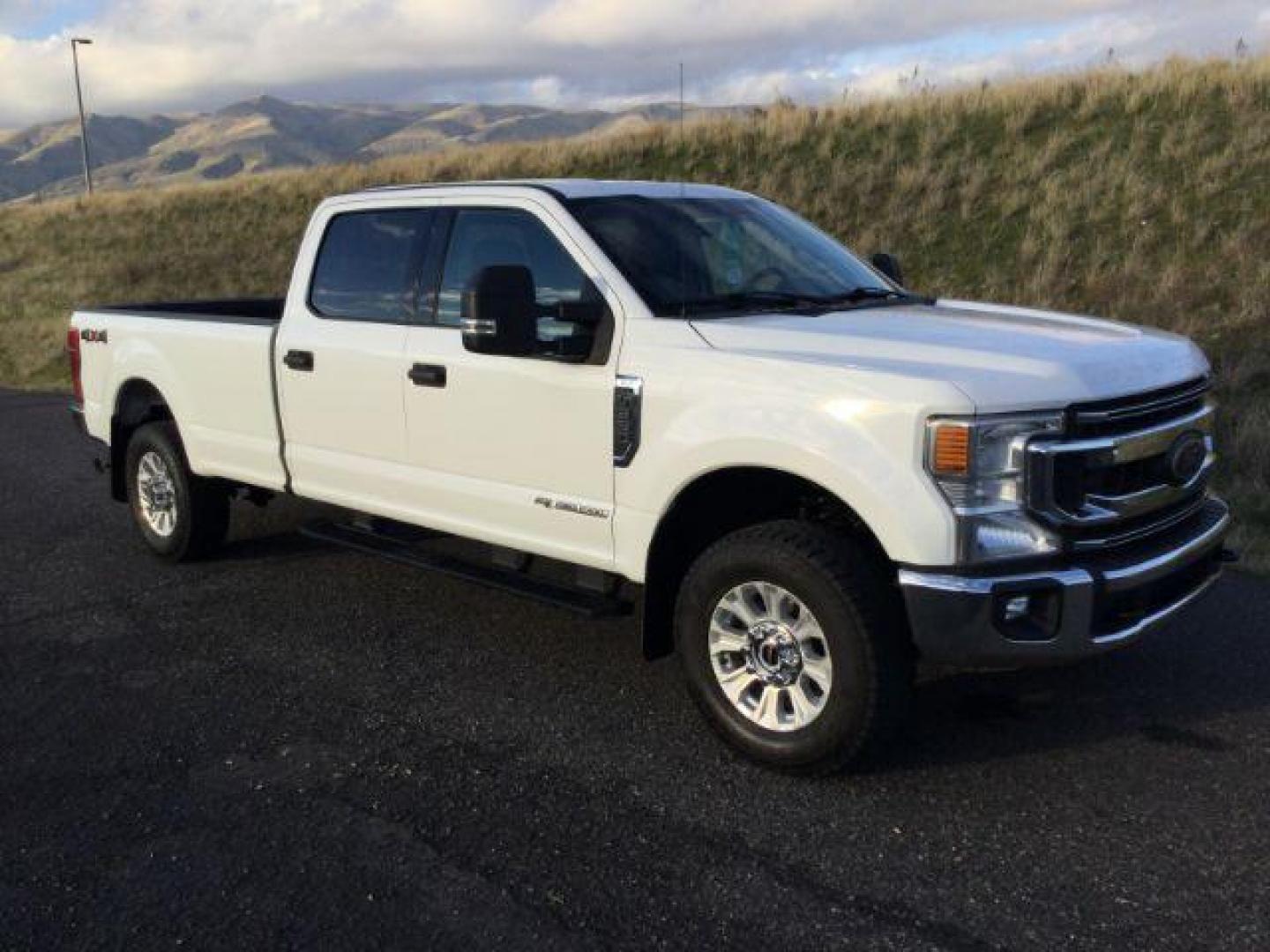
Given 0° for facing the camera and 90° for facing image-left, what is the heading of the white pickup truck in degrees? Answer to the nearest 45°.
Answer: approximately 315°
